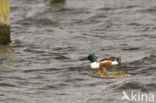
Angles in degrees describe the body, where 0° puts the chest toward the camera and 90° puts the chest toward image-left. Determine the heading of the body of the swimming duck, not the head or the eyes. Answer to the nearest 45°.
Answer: approximately 90°
